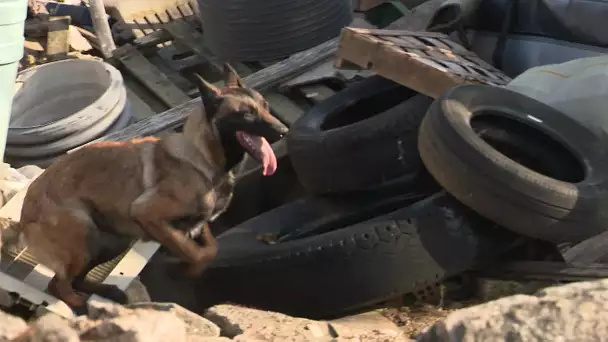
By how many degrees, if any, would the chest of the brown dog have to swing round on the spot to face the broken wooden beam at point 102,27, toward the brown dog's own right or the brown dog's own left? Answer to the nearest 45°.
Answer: approximately 90° to the brown dog's own left

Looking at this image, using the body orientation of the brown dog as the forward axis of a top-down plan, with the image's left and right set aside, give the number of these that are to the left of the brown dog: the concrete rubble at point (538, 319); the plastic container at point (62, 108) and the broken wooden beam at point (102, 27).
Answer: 2

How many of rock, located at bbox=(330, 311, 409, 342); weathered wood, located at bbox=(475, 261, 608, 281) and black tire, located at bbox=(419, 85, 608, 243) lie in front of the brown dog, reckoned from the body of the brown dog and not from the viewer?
3

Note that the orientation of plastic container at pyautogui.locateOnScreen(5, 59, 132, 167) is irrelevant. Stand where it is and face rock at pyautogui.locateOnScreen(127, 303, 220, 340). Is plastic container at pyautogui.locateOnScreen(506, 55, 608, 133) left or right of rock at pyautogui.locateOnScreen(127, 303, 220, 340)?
left

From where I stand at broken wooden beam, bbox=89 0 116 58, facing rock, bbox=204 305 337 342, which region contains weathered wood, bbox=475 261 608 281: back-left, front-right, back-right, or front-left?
front-left

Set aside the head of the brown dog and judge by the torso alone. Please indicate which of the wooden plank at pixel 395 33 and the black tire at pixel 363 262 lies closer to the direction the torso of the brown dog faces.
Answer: the black tire

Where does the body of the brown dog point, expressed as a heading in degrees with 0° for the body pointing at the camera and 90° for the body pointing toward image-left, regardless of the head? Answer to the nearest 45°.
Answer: approximately 270°
